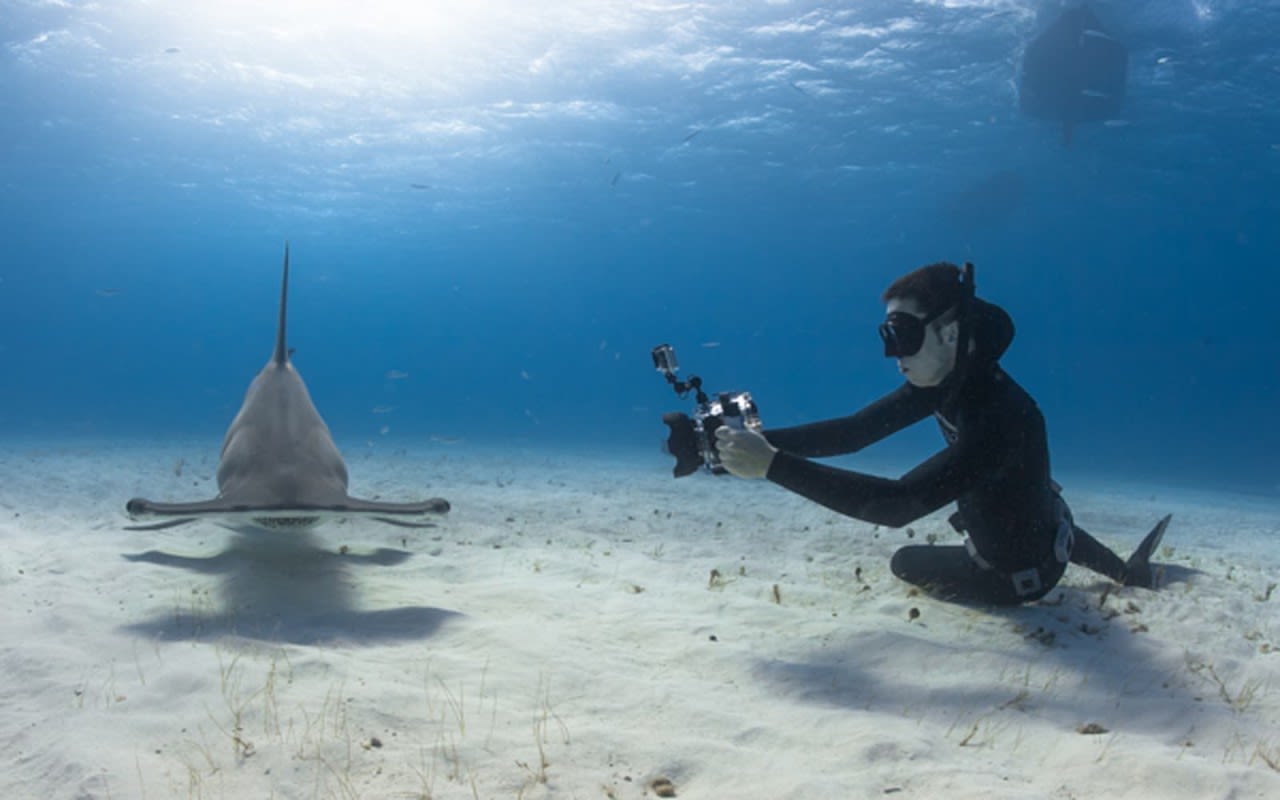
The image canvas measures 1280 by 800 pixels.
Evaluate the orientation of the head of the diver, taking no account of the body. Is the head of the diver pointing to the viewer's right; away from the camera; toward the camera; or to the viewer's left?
to the viewer's left

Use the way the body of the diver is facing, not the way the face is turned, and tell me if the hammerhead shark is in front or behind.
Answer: in front

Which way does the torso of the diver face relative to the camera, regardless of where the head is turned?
to the viewer's left

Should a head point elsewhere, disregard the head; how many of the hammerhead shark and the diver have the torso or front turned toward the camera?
1

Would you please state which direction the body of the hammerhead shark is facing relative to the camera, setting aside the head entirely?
toward the camera

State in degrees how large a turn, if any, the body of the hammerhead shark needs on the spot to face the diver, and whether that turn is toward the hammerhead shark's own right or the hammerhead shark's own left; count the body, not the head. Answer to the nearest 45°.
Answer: approximately 45° to the hammerhead shark's own left
